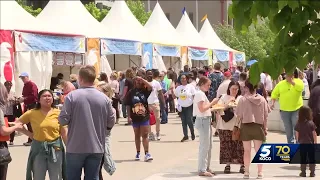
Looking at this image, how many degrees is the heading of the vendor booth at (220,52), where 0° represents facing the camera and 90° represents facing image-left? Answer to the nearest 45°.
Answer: approximately 315°

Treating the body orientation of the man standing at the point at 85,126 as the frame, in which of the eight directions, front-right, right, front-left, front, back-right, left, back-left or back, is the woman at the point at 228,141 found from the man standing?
front-right

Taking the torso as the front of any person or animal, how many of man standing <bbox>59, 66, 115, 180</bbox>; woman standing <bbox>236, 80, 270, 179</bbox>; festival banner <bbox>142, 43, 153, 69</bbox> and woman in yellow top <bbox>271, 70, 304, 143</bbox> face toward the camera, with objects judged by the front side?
2

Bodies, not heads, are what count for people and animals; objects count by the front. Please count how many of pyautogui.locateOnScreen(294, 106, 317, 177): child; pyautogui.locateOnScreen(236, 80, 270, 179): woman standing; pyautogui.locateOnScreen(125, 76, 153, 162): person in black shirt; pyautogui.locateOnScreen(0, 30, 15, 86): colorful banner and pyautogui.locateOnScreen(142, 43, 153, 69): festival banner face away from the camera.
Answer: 2

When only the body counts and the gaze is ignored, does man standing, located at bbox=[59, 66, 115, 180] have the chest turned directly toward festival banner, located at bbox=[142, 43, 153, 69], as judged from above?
yes

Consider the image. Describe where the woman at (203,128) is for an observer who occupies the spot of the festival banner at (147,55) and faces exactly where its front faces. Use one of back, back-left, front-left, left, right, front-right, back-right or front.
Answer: front

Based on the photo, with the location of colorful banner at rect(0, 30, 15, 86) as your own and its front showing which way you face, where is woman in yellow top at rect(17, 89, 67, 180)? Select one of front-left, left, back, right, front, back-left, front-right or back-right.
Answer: front

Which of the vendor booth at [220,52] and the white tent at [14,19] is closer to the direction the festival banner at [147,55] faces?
the white tent

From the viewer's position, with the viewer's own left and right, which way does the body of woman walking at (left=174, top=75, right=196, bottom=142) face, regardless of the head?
facing the viewer

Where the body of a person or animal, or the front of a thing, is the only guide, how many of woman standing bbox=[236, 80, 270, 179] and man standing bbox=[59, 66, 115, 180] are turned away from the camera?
2

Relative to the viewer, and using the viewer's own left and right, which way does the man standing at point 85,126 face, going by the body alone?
facing away from the viewer

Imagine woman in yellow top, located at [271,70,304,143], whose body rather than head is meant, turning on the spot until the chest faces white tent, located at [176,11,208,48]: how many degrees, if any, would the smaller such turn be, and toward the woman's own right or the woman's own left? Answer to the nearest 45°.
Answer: approximately 180°

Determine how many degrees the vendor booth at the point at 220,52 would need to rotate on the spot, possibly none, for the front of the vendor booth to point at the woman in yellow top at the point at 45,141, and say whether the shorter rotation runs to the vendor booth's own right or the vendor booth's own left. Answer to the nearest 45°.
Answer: approximately 45° to the vendor booth's own right
